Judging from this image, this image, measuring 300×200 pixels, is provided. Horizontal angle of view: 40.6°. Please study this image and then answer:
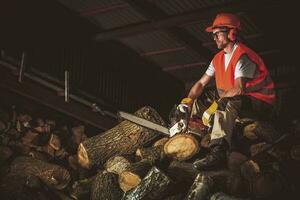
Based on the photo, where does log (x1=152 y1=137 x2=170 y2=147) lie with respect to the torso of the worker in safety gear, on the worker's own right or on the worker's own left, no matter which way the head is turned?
on the worker's own right

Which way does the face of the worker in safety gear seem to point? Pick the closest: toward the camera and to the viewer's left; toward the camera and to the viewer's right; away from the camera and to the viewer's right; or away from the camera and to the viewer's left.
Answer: toward the camera and to the viewer's left

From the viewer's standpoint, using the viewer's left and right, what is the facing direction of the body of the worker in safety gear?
facing the viewer and to the left of the viewer
